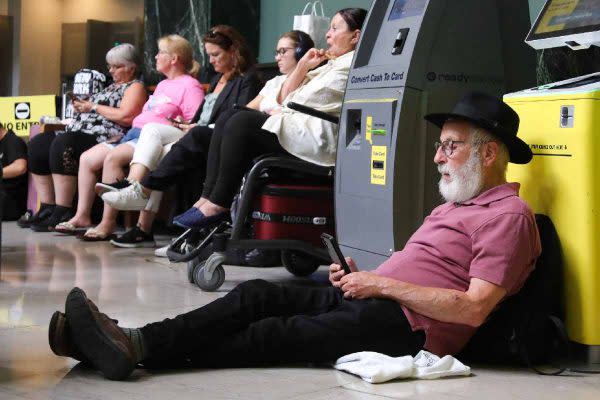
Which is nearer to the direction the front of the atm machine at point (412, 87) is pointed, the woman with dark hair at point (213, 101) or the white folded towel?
the white folded towel

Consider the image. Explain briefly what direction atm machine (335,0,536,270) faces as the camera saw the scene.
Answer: facing the viewer and to the left of the viewer

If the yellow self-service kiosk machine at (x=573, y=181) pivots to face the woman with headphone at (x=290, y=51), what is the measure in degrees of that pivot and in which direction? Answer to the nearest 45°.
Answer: approximately 90° to its right

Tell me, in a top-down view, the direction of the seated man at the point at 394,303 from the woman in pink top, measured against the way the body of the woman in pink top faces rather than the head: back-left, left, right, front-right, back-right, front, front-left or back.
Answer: left

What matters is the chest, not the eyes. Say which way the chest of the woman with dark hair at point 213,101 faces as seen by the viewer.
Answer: to the viewer's left

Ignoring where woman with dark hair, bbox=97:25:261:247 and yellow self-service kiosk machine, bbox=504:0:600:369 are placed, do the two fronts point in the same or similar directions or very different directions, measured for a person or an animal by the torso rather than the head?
same or similar directions

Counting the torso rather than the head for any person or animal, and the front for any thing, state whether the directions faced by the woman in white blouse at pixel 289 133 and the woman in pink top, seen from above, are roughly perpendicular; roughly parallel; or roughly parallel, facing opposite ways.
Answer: roughly parallel

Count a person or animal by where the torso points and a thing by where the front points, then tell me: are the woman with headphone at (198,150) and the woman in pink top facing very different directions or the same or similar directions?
same or similar directions

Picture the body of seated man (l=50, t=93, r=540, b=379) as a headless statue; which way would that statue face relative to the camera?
to the viewer's left

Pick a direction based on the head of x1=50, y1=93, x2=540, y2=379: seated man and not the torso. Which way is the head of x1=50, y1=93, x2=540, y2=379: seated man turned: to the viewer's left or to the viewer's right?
to the viewer's left

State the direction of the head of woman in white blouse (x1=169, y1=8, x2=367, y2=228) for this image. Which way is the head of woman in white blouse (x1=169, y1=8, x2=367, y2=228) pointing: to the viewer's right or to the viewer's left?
to the viewer's left

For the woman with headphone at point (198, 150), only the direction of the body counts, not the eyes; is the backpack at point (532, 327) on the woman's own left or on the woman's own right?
on the woman's own left

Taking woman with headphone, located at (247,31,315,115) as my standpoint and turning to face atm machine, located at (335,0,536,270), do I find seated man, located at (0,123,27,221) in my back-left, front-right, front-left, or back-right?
back-right

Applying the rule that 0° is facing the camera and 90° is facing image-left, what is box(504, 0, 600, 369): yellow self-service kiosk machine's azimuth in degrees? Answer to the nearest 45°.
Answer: approximately 45°

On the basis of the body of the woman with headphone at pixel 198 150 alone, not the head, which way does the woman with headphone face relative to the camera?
to the viewer's left

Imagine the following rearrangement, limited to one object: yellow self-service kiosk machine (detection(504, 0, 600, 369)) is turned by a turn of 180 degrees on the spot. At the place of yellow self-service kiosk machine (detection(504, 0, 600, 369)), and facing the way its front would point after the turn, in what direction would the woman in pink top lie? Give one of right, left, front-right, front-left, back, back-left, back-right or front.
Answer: left
